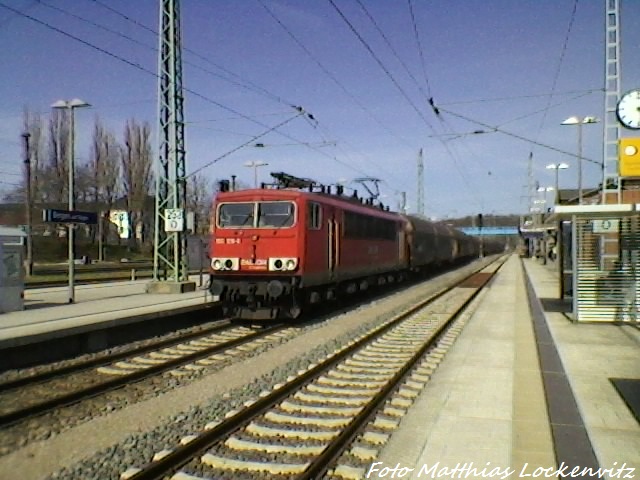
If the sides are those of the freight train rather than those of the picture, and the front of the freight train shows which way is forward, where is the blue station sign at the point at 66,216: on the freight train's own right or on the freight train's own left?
on the freight train's own right

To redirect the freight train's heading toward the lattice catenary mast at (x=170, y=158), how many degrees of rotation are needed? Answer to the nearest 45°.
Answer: approximately 90° to its right

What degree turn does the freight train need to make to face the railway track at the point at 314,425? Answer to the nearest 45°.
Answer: approximately 45° to its left

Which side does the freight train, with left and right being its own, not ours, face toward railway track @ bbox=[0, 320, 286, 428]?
front

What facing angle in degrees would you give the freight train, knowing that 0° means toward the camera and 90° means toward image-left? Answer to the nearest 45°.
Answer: approximately 45°

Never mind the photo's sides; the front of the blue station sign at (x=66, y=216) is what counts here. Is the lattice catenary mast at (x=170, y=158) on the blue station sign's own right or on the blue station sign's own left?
on the blue station sign's own left

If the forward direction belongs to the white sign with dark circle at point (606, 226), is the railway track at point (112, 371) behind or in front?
in front

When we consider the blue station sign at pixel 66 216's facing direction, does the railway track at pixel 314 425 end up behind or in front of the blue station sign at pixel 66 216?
in front
